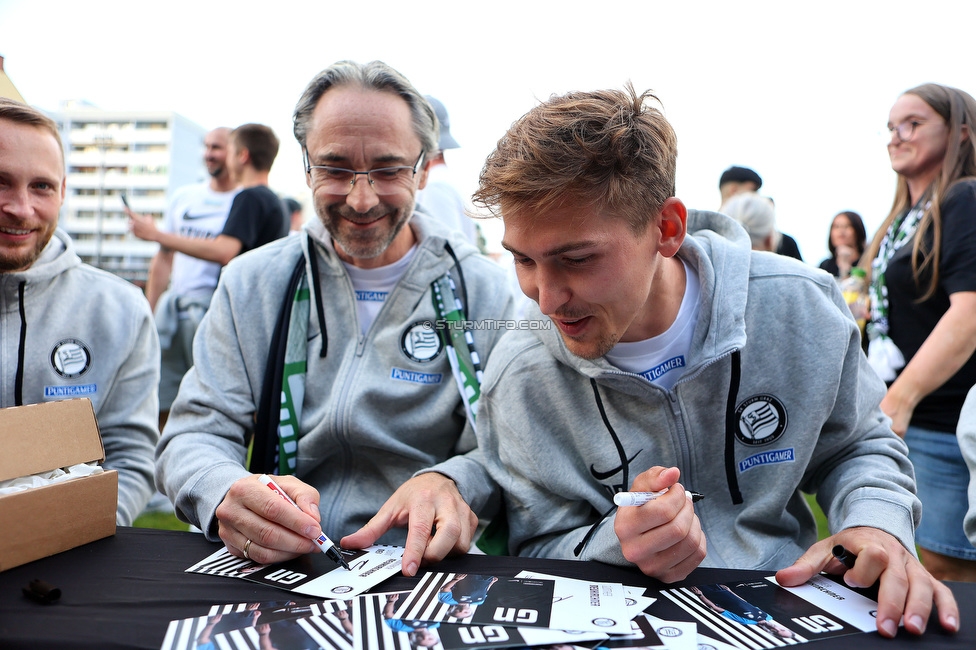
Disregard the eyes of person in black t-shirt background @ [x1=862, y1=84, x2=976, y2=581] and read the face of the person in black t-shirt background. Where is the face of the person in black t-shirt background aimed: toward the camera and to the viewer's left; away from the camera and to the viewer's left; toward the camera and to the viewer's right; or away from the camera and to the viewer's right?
toward the camera and to the viewer's left

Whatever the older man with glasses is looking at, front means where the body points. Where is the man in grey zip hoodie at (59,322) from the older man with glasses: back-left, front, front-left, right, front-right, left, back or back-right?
right

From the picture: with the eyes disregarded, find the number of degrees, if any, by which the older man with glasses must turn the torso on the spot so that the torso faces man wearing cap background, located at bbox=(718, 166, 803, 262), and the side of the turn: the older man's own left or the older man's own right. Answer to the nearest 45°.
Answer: approximately 135° to the older man's own left

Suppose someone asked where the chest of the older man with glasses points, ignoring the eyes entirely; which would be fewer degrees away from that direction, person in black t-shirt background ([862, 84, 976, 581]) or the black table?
the black table

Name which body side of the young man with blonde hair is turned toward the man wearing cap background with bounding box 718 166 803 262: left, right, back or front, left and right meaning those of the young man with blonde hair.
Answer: back

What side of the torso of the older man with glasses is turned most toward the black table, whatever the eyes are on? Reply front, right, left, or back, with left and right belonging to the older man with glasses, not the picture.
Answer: front

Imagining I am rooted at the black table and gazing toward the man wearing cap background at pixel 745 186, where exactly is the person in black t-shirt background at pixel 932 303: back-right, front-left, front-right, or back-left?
front-right

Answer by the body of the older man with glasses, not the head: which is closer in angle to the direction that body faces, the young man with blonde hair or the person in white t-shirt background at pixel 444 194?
the young man with blonde hair

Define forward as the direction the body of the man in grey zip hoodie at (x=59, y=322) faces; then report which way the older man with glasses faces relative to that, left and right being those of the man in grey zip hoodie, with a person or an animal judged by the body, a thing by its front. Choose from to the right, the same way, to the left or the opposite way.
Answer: the same way

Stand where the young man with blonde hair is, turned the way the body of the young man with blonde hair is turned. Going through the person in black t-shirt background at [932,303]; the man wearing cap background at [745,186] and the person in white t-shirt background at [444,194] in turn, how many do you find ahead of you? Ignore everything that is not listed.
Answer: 0

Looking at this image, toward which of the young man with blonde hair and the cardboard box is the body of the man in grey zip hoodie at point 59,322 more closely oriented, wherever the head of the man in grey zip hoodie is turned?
the cardboard box

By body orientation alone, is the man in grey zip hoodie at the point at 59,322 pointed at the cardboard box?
yes

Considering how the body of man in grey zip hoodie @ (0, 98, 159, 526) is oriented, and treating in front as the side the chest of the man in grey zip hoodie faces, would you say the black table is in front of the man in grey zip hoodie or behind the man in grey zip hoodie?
in front

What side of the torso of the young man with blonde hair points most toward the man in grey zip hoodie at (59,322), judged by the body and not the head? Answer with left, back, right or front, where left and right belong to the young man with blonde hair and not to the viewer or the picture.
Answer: right

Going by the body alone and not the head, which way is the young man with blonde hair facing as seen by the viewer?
toward the camera

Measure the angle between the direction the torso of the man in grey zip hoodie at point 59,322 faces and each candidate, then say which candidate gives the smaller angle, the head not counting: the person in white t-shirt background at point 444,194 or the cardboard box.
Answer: the cardboard box

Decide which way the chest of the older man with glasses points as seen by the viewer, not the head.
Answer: toward the camera
